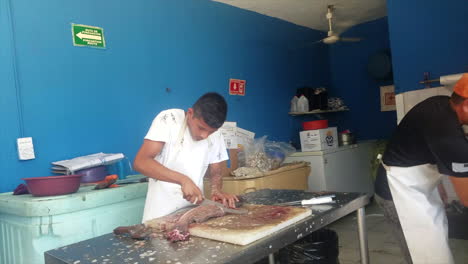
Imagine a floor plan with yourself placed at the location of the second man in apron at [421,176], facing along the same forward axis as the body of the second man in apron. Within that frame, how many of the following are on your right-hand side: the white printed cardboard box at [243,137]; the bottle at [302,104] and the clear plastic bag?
0

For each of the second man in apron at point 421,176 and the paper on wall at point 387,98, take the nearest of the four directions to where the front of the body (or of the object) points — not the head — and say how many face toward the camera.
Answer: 1

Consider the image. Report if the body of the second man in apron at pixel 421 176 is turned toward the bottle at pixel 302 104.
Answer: no

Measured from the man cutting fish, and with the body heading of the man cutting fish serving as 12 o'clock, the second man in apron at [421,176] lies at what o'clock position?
The second man in apron is roughly at 11 o'clock from the man cutting fish.

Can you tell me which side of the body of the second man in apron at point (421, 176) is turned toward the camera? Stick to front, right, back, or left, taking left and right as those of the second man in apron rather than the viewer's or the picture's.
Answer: right

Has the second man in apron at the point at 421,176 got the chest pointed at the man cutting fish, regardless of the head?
no

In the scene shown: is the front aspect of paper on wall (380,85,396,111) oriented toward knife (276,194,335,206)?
yes

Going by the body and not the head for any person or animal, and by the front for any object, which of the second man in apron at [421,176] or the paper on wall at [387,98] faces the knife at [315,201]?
the paper on wall

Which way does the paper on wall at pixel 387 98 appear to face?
toward the camera

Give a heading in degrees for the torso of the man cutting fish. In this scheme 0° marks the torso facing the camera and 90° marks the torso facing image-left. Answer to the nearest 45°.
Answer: approximately 315°

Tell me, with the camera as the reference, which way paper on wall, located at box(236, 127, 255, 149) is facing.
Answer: facing the viewer and to the right of the viewer

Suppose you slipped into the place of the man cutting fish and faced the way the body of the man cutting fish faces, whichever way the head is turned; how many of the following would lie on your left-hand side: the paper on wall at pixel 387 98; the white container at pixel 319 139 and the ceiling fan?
3

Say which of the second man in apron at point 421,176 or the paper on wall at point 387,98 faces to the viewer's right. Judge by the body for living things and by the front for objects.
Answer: the second man in apron

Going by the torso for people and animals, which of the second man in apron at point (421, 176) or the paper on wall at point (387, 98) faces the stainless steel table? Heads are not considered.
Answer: the paper on wall

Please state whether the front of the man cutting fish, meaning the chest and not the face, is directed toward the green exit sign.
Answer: no
